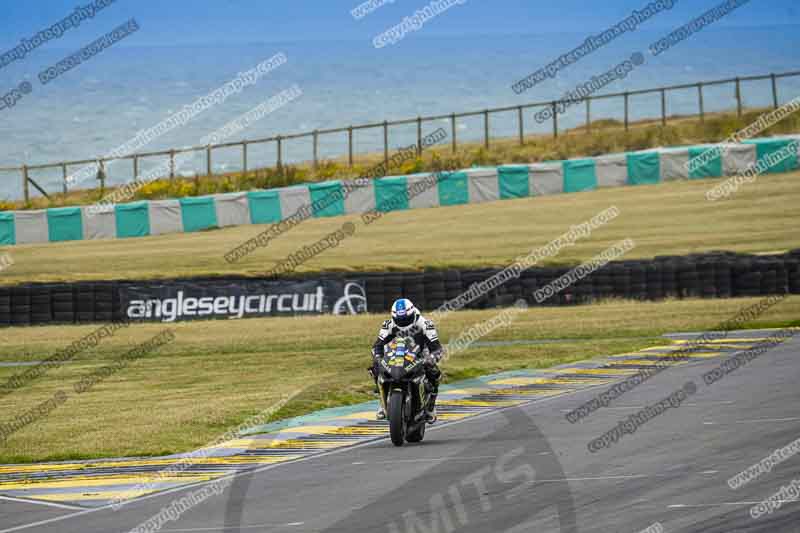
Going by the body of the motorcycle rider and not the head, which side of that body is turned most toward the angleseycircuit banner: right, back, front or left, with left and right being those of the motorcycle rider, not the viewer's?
back

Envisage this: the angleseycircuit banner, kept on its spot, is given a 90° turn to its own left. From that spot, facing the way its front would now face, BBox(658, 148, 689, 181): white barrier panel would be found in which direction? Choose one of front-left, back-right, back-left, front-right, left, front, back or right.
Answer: front-left

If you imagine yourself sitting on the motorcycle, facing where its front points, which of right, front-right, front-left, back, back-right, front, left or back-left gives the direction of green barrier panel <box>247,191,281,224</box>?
back

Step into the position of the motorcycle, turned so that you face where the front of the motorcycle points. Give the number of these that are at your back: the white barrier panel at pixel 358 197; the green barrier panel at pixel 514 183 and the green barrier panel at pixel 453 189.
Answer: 3

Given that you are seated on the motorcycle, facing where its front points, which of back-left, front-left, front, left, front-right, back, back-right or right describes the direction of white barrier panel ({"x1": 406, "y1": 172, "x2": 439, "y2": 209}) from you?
back

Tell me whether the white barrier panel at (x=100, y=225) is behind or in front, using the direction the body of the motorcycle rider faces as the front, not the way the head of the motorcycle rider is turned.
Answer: behind

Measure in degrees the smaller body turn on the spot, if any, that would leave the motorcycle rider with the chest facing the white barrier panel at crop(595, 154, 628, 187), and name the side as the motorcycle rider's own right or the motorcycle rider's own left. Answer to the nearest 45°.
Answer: approximately 180°

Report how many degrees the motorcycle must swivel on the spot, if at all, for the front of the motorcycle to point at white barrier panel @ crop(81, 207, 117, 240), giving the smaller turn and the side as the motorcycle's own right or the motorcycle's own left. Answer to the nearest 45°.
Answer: approximately 180°

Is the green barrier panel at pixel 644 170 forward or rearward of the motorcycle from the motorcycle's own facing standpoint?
rearward

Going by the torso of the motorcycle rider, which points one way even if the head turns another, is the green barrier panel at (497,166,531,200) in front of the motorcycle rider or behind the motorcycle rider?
behind

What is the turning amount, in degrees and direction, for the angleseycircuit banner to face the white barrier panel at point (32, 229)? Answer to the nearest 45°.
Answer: approximately 135° to its right

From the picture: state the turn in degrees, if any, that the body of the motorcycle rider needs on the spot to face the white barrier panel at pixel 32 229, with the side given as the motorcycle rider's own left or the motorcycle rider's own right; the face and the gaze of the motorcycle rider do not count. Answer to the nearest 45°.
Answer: approximately 135° to the motorcycle rider's own right
